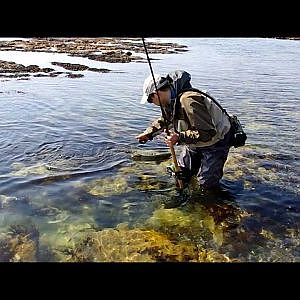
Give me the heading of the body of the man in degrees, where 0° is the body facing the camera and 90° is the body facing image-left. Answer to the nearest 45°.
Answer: approximately 90°

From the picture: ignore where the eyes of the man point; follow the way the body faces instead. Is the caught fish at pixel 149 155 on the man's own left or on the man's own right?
on the man's own right

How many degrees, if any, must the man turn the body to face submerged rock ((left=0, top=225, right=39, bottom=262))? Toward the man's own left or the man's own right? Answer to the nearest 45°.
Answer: approximately 45° to the man's own left

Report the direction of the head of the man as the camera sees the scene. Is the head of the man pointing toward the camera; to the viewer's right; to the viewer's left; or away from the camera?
to the viewer's left
